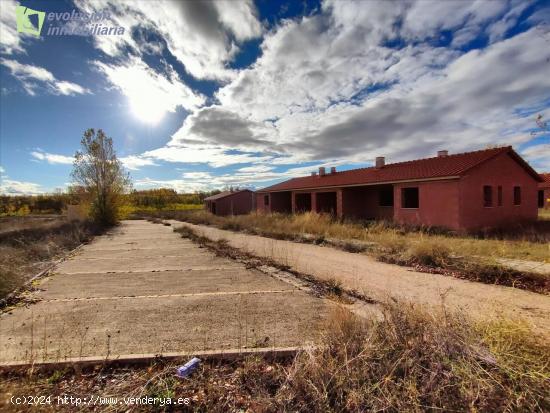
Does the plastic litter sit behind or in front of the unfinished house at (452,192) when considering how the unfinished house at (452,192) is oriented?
in front

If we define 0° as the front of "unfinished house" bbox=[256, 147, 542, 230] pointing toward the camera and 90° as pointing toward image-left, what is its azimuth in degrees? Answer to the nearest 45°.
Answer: approximately 45°

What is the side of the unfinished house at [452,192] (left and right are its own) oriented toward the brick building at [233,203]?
right
